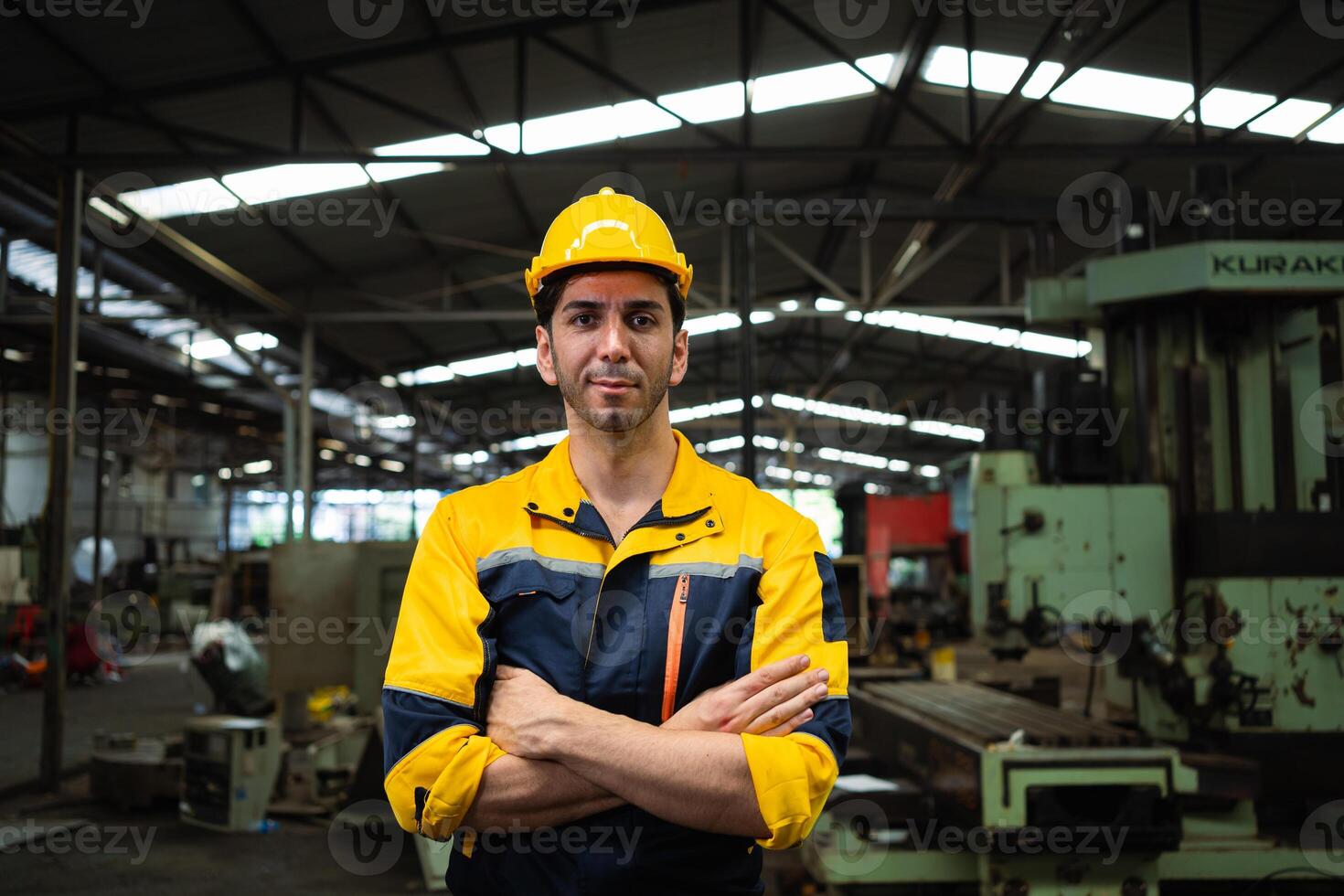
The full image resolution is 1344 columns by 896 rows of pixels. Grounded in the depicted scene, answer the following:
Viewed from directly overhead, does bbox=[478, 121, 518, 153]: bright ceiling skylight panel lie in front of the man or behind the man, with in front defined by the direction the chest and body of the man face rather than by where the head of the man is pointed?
behind

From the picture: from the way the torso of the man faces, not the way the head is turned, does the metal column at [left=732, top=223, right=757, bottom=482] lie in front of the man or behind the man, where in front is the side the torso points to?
behind

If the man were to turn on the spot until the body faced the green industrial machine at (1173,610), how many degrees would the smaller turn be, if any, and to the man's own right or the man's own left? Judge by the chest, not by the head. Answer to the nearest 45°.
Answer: approximately 135° to the man's own left

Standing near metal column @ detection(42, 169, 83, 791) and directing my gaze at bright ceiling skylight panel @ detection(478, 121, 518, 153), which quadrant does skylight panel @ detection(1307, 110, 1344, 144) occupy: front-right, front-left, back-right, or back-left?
front-right

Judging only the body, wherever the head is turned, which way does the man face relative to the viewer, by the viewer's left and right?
facing the viewer

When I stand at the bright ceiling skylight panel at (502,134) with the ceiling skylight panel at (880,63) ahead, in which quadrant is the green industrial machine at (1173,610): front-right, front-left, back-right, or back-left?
front-right

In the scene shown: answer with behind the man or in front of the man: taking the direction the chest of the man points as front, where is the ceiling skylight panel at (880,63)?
behind

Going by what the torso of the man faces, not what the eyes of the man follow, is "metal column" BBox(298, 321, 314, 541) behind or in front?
behind

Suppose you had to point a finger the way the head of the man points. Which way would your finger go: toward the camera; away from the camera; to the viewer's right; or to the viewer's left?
toward the camera
